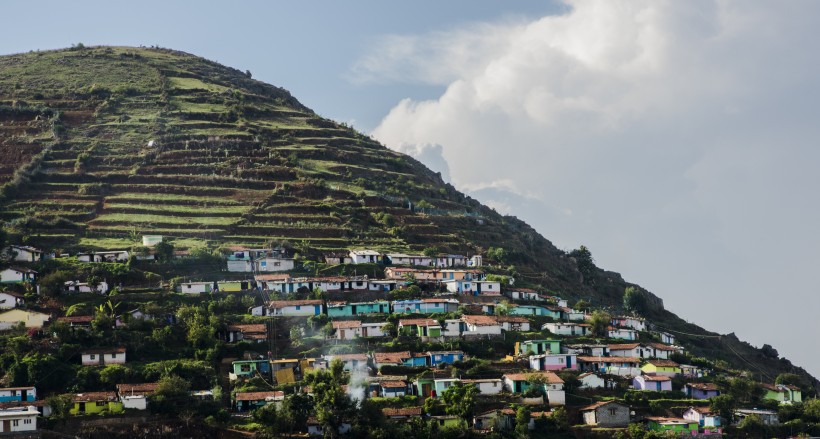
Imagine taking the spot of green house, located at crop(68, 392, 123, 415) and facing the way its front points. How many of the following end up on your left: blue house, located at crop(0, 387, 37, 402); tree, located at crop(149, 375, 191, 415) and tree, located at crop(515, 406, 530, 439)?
2

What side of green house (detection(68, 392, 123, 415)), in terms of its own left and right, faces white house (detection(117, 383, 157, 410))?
left

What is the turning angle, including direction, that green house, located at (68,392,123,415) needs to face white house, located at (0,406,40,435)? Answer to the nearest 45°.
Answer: approximately 45° to its right

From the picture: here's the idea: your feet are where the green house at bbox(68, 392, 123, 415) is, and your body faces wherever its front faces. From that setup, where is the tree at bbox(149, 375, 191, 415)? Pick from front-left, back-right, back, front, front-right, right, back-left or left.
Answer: left

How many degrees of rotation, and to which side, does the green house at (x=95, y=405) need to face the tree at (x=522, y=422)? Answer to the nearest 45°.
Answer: approximately 90° to its left

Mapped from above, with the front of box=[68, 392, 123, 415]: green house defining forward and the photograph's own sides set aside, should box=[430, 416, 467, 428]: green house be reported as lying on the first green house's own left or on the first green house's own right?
on the first green house's own left

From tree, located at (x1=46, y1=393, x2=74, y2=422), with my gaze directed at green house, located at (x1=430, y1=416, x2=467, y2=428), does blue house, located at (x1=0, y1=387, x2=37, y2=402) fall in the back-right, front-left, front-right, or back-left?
back-left

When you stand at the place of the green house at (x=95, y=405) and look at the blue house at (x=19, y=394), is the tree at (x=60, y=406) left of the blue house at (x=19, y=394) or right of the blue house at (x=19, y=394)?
left

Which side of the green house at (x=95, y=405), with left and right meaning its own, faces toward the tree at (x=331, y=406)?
left

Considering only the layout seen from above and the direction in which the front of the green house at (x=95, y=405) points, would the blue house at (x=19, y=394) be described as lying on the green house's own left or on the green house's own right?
on the green house's own right

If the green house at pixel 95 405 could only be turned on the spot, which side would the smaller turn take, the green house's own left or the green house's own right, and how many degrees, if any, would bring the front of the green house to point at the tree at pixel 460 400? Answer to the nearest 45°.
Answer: approximately 90° to the green house's own left

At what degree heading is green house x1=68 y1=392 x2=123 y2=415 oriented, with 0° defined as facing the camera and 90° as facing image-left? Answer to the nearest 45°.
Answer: approximately 0°

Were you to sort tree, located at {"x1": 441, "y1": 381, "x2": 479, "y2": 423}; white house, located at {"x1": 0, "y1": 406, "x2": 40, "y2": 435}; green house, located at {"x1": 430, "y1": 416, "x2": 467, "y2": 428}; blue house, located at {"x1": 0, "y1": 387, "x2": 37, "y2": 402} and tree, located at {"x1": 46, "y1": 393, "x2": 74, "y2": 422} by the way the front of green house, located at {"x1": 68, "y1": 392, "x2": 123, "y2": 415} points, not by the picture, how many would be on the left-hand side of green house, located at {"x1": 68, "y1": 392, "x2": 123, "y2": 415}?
2
